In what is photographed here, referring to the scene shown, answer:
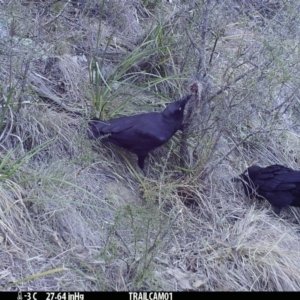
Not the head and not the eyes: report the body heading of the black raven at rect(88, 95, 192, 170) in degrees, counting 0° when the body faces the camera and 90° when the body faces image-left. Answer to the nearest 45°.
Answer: approximately 270°

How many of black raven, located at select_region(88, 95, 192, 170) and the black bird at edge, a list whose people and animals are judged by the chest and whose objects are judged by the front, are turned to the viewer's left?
1

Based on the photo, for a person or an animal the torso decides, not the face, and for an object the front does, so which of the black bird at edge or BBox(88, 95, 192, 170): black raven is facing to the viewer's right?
the black raven

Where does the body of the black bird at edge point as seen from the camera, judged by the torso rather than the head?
to the viewer's left

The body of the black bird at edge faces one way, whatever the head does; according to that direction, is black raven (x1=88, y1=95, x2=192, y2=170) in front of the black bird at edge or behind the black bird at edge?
in front

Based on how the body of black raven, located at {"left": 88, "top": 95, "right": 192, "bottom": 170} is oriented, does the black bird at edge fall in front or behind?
in front

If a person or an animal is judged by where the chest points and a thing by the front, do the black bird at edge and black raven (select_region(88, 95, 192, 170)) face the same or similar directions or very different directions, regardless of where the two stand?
very different directions
